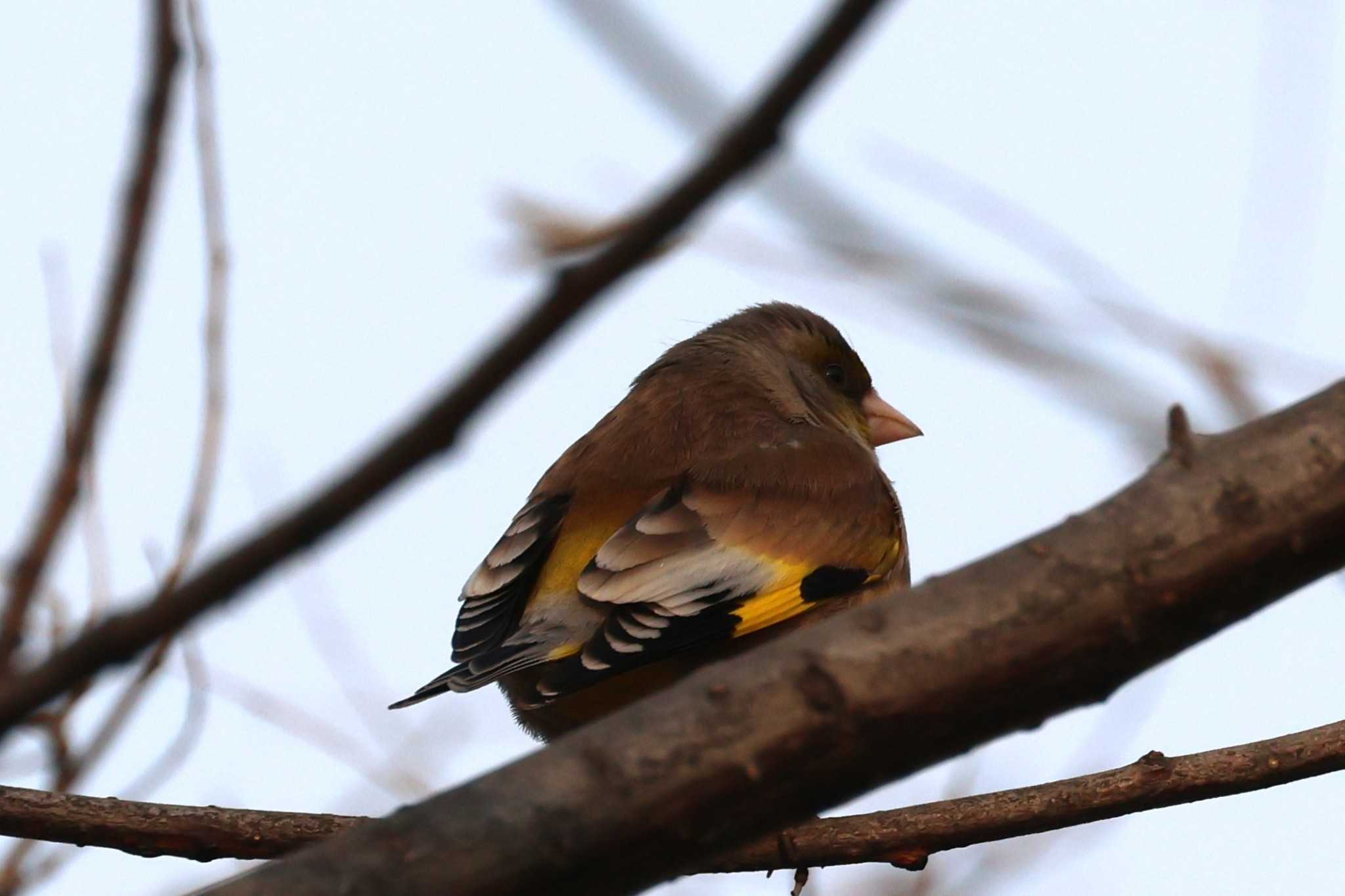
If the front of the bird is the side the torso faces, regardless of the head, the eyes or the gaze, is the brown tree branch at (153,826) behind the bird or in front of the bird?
behind

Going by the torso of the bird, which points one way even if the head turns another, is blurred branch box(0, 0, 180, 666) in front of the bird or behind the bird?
behind

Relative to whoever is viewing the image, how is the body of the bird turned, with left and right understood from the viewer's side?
facing away from the viewer and to the right of the viewer
